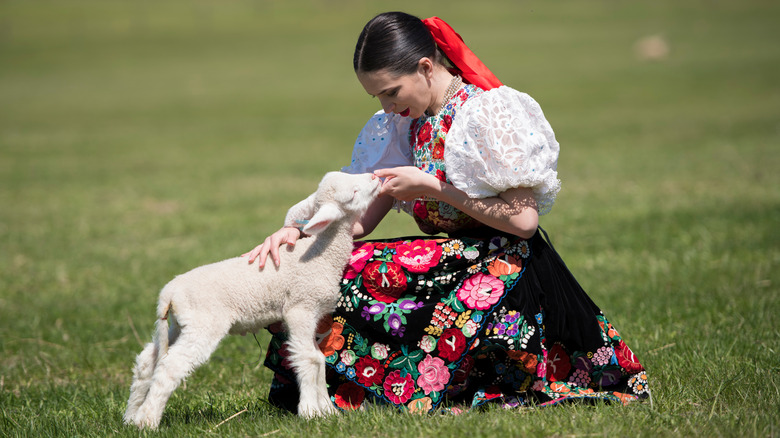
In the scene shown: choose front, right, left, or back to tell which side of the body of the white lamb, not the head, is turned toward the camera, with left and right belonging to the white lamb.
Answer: right

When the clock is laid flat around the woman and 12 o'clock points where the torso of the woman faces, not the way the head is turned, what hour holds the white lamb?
The white lamb is roughly at 1 o'clock from the woman.

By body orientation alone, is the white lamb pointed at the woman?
yes

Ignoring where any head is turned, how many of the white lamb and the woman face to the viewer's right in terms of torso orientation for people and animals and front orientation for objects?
1

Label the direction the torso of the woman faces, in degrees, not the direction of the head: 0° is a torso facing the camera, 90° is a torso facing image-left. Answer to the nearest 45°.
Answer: approximately 45°
